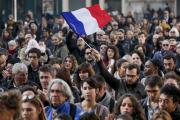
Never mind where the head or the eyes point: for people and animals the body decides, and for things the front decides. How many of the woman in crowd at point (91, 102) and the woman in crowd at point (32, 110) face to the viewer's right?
0

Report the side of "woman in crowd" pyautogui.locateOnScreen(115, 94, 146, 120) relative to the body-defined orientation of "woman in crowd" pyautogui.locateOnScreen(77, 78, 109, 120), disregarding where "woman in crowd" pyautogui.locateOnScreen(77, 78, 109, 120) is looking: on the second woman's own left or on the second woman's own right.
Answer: on the second woman's own left

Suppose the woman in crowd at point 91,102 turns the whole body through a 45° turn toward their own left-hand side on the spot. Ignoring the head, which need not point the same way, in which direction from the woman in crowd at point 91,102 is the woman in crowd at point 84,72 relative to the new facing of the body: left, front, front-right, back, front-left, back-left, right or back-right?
back

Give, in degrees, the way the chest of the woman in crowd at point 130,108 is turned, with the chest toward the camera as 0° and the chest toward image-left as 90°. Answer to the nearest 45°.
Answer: approximately 45°

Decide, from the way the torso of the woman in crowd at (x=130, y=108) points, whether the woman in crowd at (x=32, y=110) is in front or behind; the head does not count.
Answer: in front

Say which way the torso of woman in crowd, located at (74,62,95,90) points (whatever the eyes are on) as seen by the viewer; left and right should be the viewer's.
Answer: facing the viewer and to the left of the viewer

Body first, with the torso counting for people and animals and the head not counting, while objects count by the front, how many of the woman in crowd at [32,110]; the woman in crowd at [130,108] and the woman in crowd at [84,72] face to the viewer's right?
0
